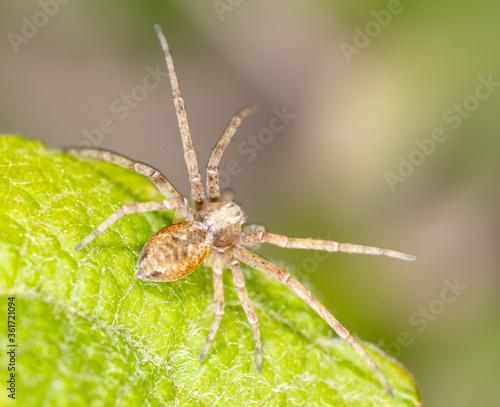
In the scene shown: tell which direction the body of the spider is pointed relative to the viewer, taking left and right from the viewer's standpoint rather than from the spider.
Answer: facing away from the viewer and to the right of the viewer
